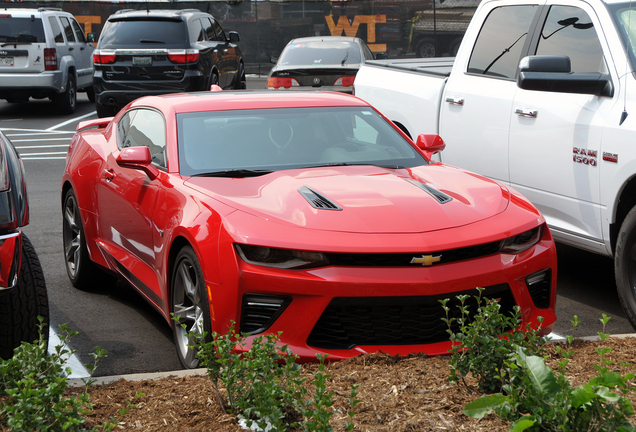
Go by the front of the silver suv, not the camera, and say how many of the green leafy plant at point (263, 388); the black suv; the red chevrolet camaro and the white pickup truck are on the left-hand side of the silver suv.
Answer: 0

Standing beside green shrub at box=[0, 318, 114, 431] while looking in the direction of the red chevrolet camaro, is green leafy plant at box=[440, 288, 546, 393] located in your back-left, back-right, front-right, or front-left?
front-right

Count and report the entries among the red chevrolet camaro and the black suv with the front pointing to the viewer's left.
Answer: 0

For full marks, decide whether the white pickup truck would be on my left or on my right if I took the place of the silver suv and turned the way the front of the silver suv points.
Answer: on my right

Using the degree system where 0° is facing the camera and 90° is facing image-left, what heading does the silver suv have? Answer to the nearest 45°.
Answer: approximately 225°

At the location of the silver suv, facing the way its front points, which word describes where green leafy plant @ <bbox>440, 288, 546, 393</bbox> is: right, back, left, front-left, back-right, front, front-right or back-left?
back-right

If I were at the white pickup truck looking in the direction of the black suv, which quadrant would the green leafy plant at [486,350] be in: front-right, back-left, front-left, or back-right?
back-left

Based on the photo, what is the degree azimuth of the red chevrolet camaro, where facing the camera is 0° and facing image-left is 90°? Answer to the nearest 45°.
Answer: approximately 315°

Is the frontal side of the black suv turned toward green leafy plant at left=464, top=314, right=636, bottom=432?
no

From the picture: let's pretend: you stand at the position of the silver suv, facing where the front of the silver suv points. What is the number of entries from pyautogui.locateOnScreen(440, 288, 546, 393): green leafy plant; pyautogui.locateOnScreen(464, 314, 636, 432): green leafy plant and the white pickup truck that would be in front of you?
0

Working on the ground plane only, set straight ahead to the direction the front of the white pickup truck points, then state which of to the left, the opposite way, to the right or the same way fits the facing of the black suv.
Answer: to the left

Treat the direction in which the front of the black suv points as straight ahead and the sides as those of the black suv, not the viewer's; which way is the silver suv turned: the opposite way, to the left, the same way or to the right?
the same way

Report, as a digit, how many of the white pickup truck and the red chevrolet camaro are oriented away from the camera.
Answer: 0

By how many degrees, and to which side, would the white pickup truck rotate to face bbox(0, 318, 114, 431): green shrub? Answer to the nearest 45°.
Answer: approximately 90° to its right

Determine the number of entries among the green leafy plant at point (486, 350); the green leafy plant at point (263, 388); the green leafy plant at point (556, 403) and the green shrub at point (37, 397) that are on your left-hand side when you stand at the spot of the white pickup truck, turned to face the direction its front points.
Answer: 0

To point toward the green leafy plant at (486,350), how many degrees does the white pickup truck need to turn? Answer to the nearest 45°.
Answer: approximately 45° to its right

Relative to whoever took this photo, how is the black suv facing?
facing away from the viewer and to the right of the viewer

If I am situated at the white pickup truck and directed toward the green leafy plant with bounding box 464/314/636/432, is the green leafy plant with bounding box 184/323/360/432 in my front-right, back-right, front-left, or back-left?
front-right

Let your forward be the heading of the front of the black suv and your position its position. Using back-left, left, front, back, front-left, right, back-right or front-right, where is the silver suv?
left

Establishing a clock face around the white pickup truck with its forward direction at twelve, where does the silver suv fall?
The silver suv is roughly at 6 o'clock from the white pickup truck.

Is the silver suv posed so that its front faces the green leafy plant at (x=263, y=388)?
no
